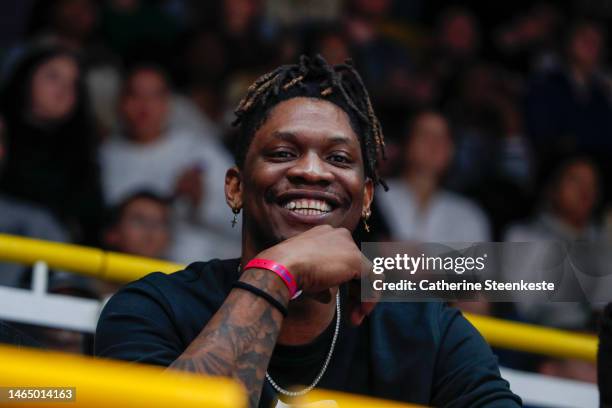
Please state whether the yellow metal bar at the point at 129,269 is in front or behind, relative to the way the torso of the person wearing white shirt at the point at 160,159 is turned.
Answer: in front

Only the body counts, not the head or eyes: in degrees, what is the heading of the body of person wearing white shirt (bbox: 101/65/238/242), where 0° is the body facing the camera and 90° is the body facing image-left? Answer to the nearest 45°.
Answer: approximately 0°

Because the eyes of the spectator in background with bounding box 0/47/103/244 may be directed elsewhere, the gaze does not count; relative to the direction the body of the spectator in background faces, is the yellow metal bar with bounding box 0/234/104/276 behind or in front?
in front

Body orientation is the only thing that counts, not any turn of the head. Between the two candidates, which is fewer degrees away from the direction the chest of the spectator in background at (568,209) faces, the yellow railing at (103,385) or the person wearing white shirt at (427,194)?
the yellow railing

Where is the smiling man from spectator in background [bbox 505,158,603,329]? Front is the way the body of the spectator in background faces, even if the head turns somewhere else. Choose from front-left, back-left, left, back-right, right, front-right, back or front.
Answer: front-right

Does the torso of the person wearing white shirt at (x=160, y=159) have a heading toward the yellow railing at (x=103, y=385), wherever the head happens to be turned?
yes

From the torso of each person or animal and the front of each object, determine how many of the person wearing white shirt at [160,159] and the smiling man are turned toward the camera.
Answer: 2

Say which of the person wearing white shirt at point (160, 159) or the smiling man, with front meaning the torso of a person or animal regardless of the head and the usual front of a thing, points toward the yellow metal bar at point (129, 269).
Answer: the person wearing white shirt

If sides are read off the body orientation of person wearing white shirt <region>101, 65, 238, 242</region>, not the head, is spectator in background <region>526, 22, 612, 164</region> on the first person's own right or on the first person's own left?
on the first person's own left

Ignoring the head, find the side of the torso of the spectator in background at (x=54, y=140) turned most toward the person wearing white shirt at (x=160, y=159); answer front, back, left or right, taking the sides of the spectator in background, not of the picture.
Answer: left
